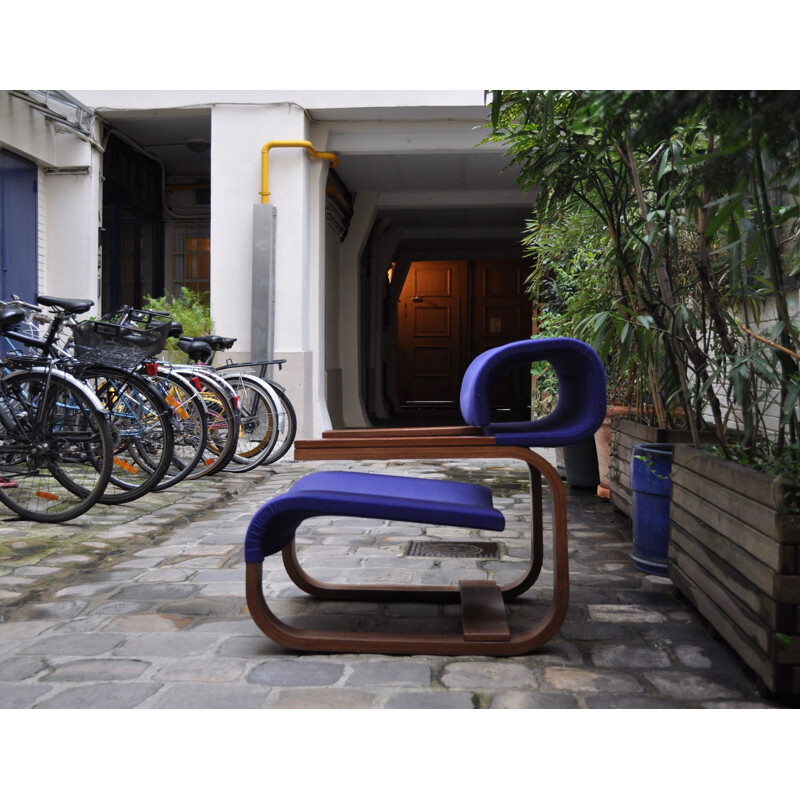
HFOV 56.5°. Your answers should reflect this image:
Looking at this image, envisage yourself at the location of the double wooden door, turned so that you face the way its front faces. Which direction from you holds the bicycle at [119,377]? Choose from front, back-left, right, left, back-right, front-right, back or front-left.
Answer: front

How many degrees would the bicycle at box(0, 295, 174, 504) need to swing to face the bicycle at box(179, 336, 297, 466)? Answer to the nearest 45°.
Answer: approximately 135° to its right

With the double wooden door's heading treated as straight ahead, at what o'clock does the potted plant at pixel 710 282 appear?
The potted plant is roughly at 12 o'clock from the double wooden door.

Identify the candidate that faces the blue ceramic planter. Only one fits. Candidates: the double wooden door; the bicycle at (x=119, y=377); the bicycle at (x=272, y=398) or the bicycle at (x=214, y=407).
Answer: the double wooden door

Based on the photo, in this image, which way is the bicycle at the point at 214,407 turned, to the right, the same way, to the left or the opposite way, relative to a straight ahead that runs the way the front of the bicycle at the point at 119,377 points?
the same way

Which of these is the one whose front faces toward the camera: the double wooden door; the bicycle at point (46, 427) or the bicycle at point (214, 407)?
the double wooden door

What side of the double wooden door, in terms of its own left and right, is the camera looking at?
front

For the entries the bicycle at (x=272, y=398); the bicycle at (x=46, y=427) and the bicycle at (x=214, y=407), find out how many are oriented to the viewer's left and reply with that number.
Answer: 3

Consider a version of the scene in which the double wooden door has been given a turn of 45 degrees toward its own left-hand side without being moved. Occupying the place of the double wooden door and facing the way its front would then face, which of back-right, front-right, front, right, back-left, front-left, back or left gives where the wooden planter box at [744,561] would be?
front-right

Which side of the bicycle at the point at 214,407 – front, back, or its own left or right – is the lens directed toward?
left

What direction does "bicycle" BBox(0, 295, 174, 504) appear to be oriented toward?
to the viewer's left
